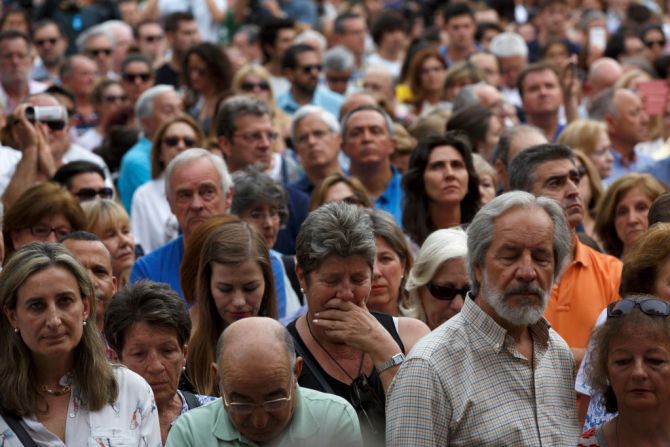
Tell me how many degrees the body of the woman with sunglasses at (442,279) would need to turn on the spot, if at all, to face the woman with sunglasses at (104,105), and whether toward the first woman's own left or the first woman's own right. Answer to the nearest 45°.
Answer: approximately 180°

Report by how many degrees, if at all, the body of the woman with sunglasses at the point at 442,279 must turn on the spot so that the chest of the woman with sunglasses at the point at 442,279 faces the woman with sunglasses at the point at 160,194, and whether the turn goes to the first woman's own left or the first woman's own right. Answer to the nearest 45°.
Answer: approximately 180°

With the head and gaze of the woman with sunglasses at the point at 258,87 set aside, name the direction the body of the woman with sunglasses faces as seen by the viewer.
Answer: toward the camera

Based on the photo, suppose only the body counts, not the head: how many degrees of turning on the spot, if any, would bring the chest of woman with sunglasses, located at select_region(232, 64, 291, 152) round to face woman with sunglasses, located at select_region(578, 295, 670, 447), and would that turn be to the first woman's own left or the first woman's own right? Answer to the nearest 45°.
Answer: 0° — they already face them

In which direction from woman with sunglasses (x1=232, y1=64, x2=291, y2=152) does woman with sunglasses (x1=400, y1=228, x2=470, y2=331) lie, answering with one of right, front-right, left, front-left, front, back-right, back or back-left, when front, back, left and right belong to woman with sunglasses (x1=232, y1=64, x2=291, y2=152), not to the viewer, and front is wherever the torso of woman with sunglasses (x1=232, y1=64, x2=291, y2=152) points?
front

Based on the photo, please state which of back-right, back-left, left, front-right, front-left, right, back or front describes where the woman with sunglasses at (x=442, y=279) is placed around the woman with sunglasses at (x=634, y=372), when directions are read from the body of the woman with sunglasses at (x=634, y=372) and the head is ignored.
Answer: back-right

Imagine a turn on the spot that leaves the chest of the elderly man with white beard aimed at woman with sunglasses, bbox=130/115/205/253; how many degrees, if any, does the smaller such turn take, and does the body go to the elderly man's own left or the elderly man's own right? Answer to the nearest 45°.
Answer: approximately 180°

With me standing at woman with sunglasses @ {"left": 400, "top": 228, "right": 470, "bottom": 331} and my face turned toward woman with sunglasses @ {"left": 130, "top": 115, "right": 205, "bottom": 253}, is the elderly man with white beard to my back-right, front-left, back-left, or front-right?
back-left

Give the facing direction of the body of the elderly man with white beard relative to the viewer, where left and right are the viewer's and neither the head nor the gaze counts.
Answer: facing the viewer and to the right of the viewer

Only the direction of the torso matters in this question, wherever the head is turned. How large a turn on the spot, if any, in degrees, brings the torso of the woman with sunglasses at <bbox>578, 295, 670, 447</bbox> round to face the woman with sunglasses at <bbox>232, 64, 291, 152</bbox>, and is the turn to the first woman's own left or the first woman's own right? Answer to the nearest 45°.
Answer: approximately 135° to the first woman's own right

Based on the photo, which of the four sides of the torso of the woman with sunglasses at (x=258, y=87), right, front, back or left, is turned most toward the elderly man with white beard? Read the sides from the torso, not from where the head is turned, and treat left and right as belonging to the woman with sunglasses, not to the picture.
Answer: front

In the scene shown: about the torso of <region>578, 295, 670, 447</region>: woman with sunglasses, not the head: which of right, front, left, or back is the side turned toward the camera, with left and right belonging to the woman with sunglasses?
front
